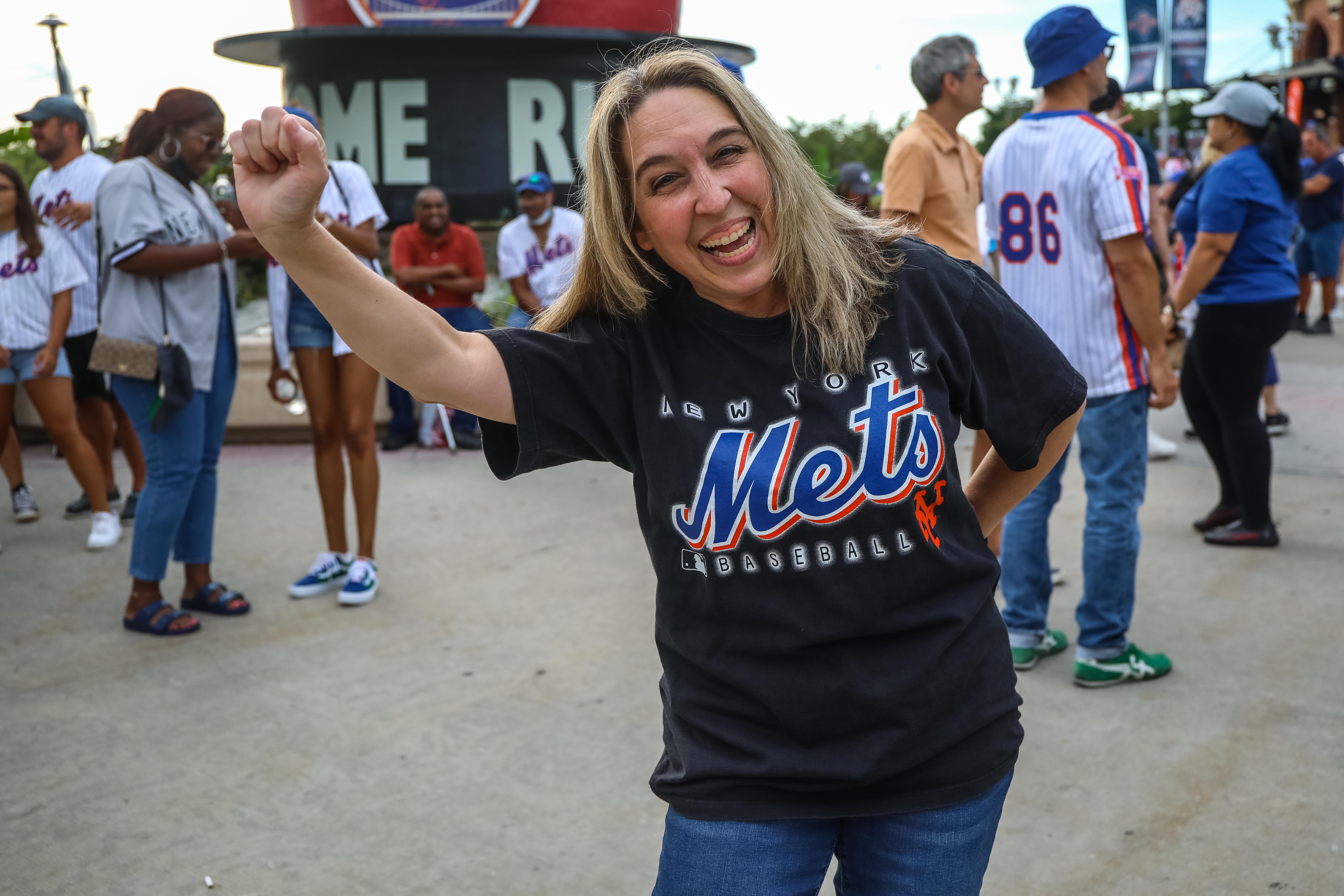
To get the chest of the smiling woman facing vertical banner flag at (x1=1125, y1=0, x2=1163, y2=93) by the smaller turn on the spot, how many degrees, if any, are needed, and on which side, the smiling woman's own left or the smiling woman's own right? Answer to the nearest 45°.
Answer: approximately 180°

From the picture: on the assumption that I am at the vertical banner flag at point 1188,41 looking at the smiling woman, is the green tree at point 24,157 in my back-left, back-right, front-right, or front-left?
front-right

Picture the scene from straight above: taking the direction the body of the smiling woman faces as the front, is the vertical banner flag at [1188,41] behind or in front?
behind

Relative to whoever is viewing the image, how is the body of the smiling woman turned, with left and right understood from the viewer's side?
facing the viewer

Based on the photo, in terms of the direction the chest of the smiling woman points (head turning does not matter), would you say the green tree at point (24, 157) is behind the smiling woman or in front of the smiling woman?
behind

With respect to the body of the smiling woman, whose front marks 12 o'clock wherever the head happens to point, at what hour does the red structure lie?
The red structure is roughly at 6 o'clock from the smiling woman.
